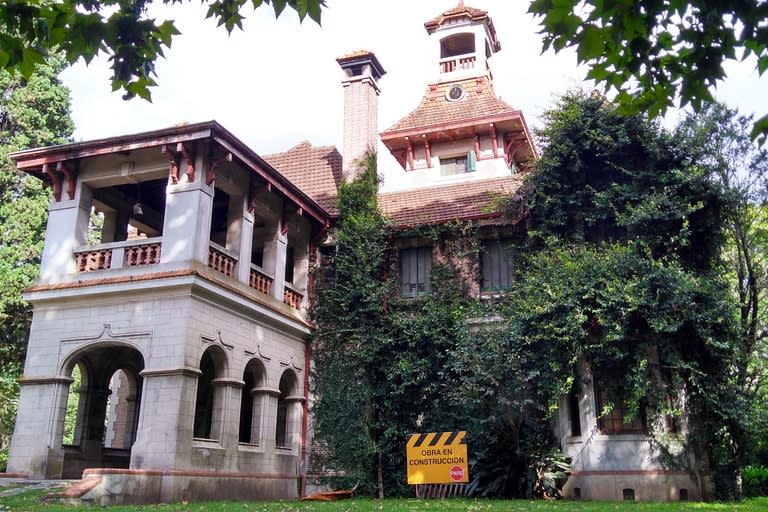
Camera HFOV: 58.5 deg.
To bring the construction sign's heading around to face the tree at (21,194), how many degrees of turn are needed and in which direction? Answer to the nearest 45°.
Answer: approximately 135° to its right

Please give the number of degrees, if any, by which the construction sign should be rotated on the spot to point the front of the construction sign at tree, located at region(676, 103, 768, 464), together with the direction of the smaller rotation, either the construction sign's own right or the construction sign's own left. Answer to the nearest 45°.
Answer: approximately 90° to the construction sign's own left

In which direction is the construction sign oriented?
toward the camera

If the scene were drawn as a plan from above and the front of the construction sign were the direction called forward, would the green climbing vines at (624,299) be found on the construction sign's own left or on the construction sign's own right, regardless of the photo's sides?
on the construction sign's own left

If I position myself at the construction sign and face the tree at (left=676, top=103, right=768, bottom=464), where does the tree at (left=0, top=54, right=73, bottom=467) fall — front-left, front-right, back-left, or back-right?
back-left
